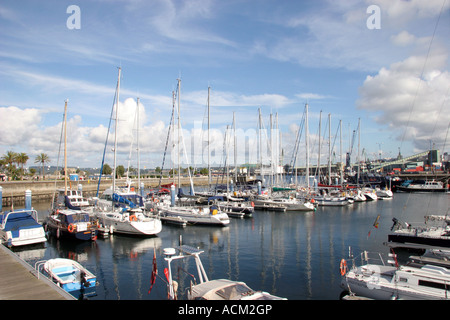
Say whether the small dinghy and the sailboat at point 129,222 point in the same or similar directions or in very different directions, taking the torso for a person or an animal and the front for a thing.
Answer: same or similar directions

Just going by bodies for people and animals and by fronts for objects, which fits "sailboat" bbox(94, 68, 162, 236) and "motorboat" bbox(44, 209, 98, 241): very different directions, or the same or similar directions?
same or similar directions

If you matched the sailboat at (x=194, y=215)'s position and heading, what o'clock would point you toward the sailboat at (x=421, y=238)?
The sailboat at (x=421, y=238) is roughly at 6 o'clock from the sailboat at (x=194, y=215).

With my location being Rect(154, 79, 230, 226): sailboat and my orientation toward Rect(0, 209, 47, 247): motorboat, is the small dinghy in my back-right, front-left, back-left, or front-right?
front-left

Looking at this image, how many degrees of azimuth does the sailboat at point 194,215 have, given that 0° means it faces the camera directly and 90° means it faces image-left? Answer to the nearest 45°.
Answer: approximately 135°

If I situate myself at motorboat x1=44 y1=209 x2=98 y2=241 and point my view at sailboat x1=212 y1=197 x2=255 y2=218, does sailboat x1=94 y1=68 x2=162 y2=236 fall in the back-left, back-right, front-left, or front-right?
front-right
